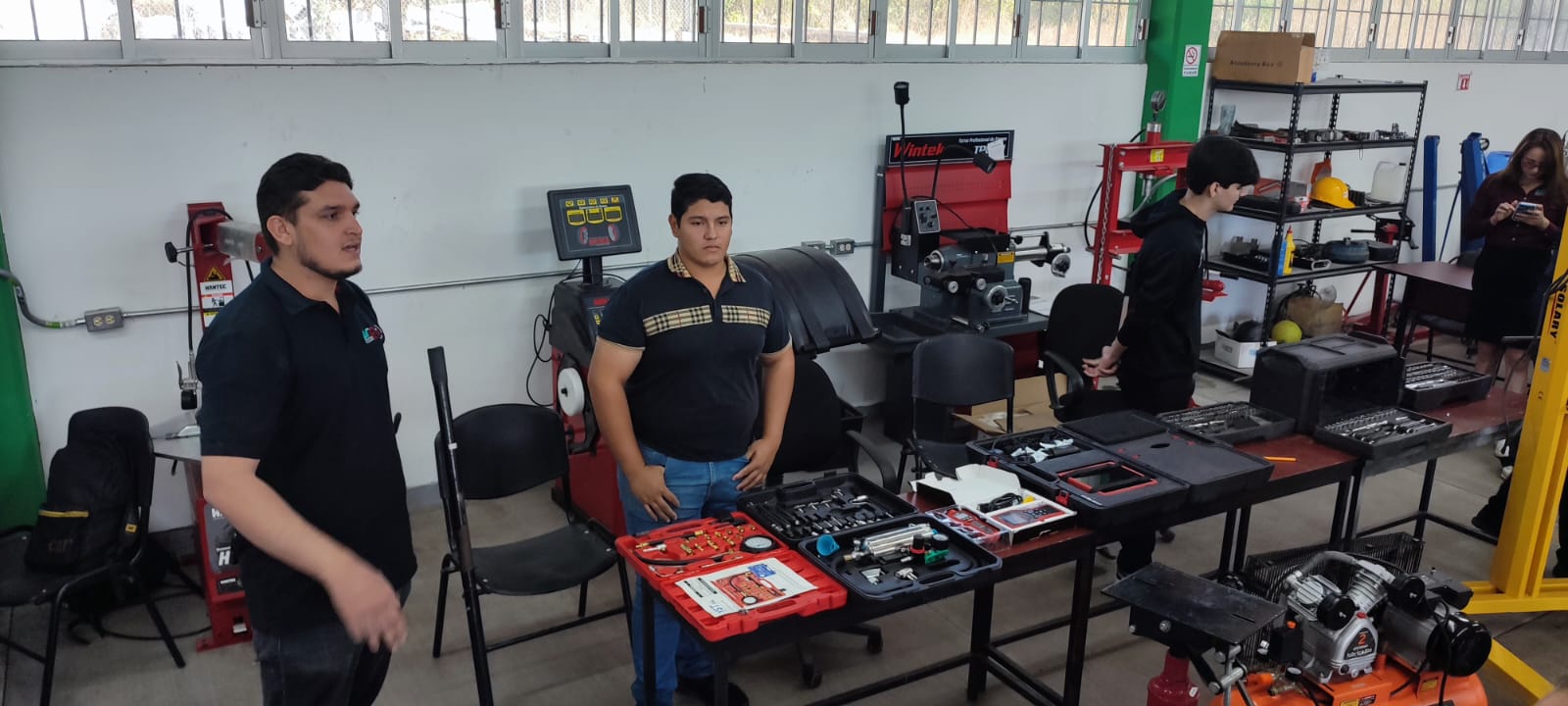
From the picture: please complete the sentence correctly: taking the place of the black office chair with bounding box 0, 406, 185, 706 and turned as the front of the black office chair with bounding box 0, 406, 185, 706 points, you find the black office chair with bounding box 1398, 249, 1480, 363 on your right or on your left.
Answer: on your left

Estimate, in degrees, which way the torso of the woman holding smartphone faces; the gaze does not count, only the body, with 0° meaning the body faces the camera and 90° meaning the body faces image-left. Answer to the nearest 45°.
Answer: approximately 0°

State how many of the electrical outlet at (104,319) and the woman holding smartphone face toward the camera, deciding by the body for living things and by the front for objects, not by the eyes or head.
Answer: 2

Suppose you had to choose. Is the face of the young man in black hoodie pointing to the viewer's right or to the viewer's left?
to the viewer's right

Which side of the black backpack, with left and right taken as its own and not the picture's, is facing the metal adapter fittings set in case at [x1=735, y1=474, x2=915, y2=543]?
left

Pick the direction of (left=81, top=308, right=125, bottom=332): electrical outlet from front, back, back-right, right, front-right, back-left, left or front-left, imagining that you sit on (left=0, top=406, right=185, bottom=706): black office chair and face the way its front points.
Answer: back-right

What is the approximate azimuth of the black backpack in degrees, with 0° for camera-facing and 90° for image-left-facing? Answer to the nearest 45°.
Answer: approximately 45°

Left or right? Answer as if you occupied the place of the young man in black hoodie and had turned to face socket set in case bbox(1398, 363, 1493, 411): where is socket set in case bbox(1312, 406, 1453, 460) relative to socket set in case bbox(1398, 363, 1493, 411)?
right

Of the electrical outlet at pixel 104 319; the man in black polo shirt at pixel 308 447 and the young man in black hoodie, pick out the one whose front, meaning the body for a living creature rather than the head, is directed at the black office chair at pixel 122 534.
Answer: the electrical outlet

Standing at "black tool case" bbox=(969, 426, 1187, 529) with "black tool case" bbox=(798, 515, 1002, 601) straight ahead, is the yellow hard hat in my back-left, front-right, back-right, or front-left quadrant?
back-right

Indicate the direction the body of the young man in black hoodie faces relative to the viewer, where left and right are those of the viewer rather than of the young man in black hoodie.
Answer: facing to the right of the viewer
